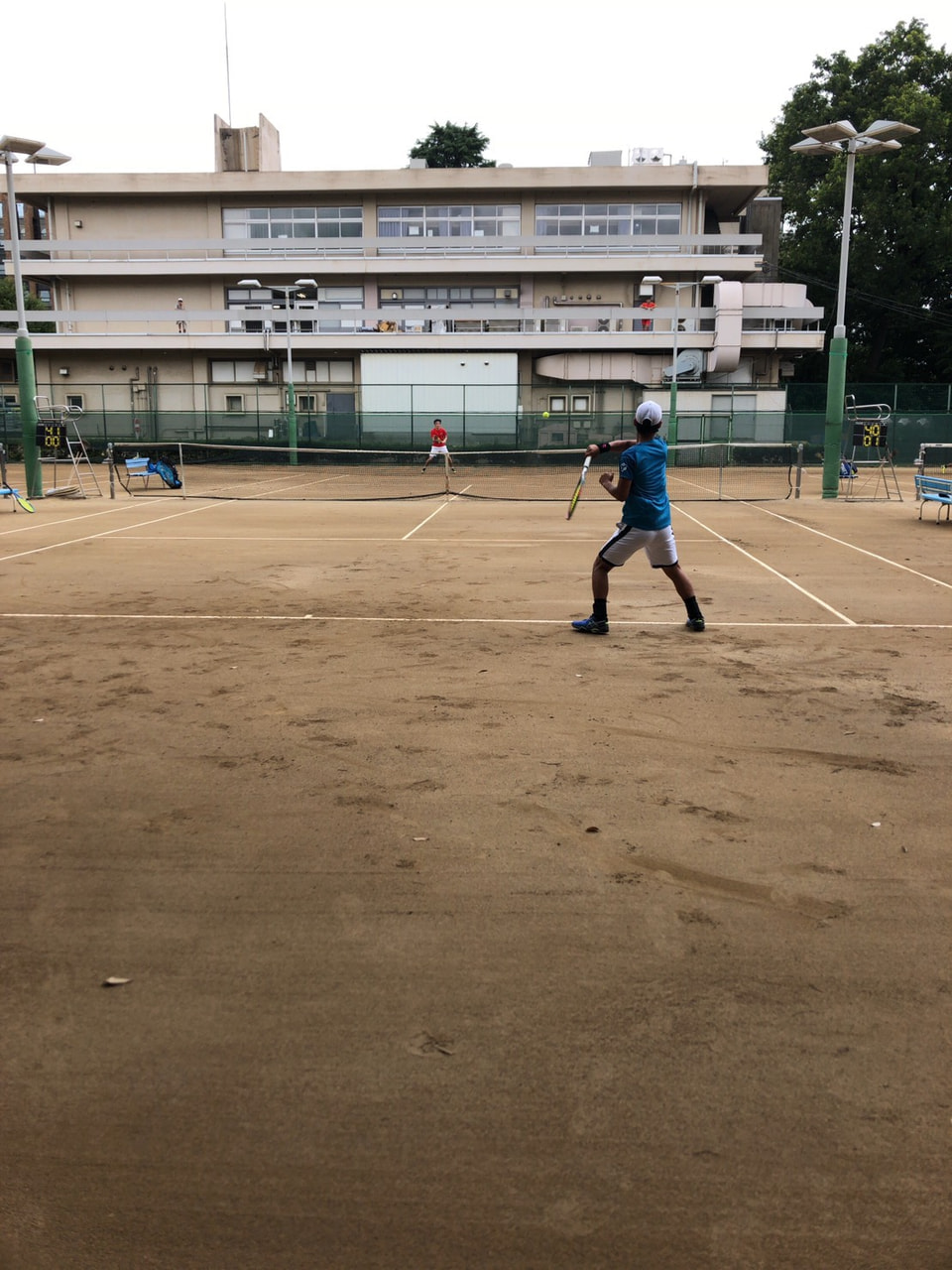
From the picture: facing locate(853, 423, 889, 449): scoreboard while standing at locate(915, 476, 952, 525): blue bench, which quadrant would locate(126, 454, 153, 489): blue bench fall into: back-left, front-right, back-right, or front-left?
front-left

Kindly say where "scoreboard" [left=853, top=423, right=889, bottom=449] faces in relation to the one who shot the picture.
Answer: facing the viewer

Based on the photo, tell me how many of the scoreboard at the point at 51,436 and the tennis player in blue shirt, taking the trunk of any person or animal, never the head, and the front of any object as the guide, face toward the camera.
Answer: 1

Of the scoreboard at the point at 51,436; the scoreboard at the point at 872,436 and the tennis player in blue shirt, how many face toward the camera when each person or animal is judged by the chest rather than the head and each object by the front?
2

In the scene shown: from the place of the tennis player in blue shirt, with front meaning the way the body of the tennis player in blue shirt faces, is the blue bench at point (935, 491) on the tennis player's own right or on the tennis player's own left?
on the tennis player's own right

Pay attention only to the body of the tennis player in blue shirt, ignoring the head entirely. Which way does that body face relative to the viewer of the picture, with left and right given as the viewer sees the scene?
facing away from the viewer and to the left of the viewer

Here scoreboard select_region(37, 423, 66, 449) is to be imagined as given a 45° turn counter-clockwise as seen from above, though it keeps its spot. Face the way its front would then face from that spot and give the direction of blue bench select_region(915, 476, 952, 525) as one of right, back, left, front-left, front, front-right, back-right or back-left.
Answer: front

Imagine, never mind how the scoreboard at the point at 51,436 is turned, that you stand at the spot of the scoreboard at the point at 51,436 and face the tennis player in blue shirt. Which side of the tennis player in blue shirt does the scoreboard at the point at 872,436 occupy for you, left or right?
left

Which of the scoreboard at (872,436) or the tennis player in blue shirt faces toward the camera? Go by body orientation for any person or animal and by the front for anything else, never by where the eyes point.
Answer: the scoreboard

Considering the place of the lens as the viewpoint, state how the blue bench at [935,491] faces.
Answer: facing the viewer and to the left of the viewer

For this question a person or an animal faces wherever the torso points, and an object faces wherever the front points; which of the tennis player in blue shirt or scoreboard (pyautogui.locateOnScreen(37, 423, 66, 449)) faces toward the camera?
the scoreboard

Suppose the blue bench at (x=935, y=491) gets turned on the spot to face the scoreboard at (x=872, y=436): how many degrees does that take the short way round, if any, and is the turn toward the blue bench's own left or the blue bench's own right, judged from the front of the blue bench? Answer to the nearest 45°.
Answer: approximately 135° to the blue bench's own right

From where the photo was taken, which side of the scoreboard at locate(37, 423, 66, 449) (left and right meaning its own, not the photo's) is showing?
front

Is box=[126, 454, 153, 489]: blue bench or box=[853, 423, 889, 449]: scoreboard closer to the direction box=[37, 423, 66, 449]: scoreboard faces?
the scoreboard

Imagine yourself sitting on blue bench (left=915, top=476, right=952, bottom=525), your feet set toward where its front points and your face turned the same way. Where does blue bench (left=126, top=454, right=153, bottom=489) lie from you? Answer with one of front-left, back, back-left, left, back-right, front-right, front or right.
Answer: front-right

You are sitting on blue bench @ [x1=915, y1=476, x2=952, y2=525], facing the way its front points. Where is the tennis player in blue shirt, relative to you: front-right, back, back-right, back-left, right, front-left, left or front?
front-left

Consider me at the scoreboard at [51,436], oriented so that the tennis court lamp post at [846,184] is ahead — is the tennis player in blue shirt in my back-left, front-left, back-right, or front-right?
front-right
